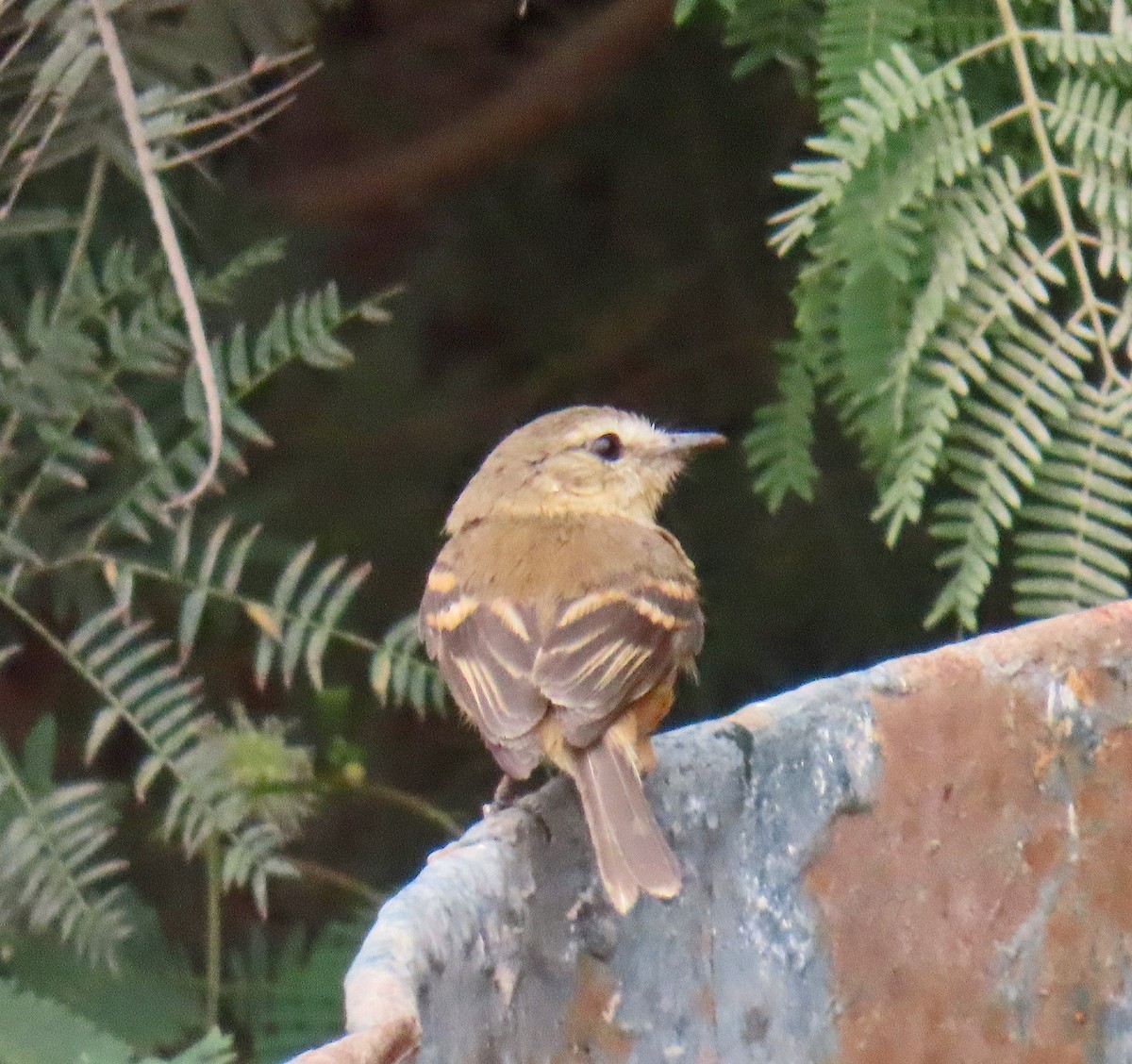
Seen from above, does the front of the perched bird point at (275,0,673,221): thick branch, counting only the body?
yes

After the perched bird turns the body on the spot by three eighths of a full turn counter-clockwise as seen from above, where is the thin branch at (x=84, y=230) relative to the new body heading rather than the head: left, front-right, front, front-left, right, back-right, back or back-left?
right

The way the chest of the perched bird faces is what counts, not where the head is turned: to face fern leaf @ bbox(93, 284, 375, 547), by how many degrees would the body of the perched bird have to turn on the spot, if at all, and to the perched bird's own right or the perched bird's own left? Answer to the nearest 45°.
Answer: approximately 45° to the perched bird's own left

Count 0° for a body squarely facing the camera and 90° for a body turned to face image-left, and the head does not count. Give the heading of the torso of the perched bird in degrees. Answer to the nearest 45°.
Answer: approximately 180°

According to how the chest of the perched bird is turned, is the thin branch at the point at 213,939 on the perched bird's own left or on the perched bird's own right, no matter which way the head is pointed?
on the perched bird's own left
